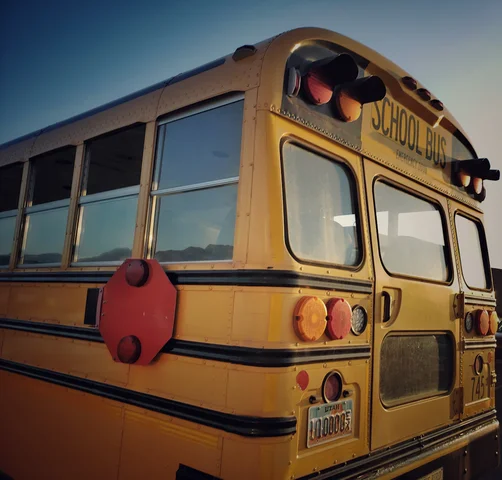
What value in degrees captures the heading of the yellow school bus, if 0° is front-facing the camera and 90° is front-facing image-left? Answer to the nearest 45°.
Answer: approximately 135°
